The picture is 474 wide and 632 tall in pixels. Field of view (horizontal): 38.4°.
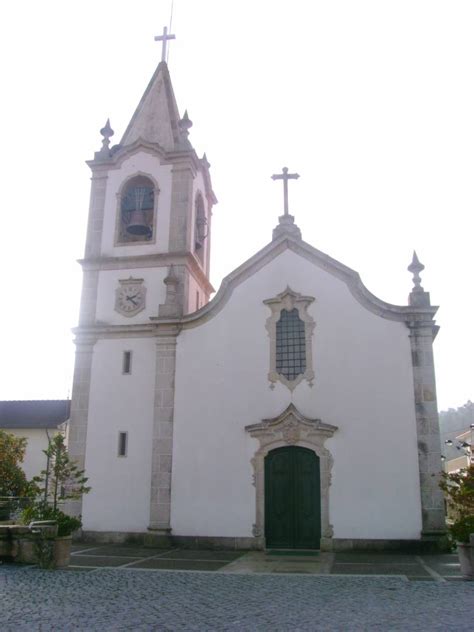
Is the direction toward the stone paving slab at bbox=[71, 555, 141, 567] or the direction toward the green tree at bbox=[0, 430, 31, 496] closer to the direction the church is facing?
the stone paving slab

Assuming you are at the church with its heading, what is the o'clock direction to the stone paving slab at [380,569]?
The stone paving slab is roughly at 11 o'clock from the church.

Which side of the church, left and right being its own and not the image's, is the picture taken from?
front

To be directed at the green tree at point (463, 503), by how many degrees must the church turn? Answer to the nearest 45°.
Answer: approximately 45° to its left

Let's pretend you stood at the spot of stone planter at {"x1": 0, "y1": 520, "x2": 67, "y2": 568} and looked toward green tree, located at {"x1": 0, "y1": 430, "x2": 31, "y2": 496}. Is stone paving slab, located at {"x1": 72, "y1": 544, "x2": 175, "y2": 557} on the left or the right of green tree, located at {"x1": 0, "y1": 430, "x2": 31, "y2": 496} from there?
right

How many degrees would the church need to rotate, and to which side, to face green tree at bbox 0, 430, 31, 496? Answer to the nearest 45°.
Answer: approximately 135° to its right

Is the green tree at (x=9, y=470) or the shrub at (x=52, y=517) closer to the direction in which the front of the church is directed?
the shrub

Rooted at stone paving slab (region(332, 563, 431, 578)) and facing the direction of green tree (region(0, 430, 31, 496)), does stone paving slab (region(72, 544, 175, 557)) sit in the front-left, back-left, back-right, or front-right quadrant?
front-left

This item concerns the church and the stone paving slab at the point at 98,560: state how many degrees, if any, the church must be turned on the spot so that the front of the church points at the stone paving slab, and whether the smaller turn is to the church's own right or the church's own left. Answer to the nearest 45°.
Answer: approximately 45° to the church's own right
